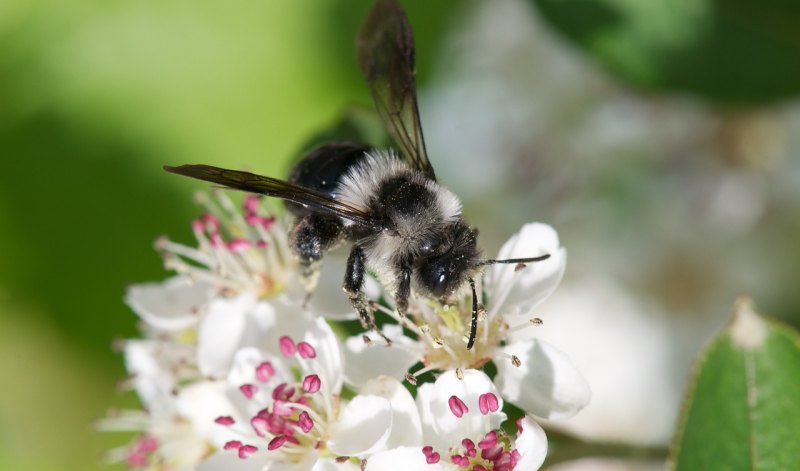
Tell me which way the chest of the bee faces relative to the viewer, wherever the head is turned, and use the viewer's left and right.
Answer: facing the viewer and to the right of the viewer
